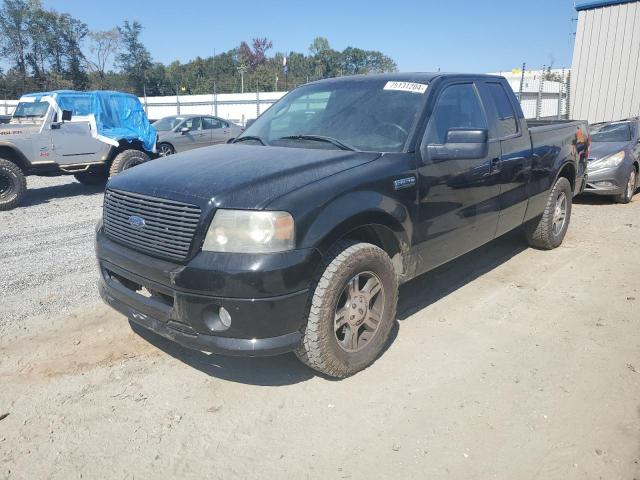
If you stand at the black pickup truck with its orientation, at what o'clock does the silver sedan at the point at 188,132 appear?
The silver sedan is roughly at 4 o'clock from the black pickup truck.

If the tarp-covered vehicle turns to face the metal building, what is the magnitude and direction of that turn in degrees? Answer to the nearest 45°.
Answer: approximately 135° to its left

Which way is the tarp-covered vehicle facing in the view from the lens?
facing the viewer and to the left of the viewer

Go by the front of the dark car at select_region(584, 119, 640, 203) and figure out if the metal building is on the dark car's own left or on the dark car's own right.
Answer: on the dark car's own right

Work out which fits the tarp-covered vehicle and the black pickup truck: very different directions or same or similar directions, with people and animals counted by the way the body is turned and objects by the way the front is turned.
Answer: same or similar directions

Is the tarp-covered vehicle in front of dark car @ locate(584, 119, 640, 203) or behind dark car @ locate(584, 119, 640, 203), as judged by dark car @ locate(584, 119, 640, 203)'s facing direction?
in front

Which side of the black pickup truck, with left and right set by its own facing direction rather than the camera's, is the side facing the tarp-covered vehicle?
right

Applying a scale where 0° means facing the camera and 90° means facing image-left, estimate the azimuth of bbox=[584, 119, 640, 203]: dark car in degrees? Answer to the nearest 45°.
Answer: approximately 45°

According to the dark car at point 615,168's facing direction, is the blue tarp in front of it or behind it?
in front

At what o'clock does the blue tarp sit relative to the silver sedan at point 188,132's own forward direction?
The blue tarp is roughly at 11 o'clock from the silver sedan.

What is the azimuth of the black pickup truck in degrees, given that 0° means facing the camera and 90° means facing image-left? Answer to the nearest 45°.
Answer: approximately 45°

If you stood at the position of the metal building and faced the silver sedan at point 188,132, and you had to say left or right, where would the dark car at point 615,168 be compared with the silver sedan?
left

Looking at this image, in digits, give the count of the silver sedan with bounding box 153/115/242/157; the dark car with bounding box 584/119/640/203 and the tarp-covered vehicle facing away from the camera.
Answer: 0

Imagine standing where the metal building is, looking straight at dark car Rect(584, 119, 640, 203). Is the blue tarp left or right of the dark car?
right

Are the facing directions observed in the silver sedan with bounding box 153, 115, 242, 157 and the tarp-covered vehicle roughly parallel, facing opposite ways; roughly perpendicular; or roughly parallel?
roughly parallel

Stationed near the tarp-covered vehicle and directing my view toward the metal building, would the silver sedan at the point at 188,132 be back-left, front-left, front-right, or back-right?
front-left
